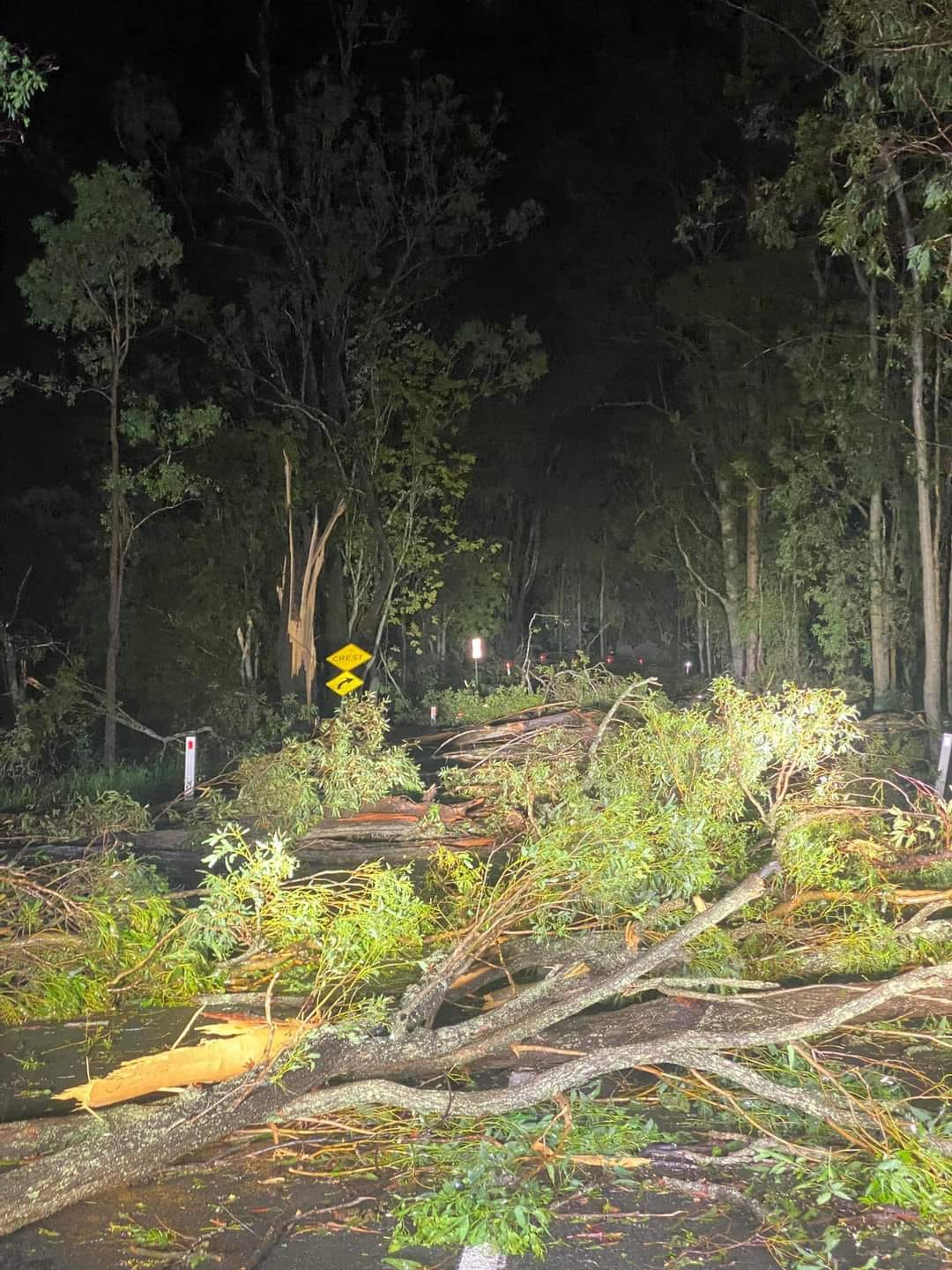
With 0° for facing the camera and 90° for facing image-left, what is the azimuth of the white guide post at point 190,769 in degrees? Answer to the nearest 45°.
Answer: approximately 0°

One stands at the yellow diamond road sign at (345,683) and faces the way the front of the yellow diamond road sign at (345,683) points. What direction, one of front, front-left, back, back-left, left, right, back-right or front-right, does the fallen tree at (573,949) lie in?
front

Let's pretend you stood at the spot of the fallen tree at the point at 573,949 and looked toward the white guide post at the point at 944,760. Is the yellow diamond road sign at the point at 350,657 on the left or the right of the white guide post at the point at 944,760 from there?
left

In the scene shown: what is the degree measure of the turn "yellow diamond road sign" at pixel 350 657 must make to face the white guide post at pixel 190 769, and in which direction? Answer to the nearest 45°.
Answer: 0° — it already faces it

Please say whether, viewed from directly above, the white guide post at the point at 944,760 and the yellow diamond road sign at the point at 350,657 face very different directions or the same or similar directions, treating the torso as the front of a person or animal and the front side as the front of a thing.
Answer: same or similar directions

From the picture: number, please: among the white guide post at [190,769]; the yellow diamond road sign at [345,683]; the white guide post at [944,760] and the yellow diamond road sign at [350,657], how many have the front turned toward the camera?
4

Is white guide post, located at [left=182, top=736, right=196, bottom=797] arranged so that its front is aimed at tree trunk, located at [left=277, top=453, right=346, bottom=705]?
no

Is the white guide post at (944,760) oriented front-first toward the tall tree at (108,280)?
no

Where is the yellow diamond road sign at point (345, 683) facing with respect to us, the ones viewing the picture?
facing the viewer

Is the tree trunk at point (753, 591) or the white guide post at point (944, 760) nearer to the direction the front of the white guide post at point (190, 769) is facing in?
the white guide post

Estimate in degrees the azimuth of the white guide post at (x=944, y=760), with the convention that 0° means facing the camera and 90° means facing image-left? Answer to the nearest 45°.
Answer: approximately 0°

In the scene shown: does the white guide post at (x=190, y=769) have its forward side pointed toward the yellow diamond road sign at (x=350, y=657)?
no

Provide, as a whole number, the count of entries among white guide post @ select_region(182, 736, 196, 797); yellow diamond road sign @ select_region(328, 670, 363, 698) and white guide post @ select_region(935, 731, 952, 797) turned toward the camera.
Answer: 3

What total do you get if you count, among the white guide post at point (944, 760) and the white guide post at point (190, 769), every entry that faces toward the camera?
2

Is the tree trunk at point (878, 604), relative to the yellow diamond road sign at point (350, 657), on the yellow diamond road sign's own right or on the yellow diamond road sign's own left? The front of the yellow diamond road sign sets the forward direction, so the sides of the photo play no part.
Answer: on the yellow diamond road sign's own left
